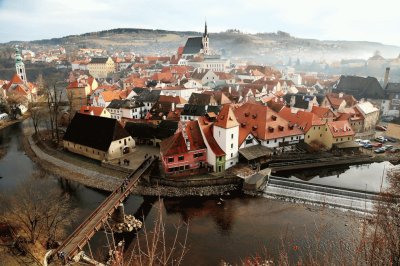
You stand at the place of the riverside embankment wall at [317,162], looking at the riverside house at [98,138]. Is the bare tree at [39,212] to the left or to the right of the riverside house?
left

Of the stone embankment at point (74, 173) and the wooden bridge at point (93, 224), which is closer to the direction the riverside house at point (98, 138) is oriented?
the wooden bridge

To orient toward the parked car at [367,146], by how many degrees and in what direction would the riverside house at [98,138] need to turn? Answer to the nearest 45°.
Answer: approximately 45° to its left

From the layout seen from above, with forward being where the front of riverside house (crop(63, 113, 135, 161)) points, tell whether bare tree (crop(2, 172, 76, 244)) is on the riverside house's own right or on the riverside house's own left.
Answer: on the riverside house's own right
